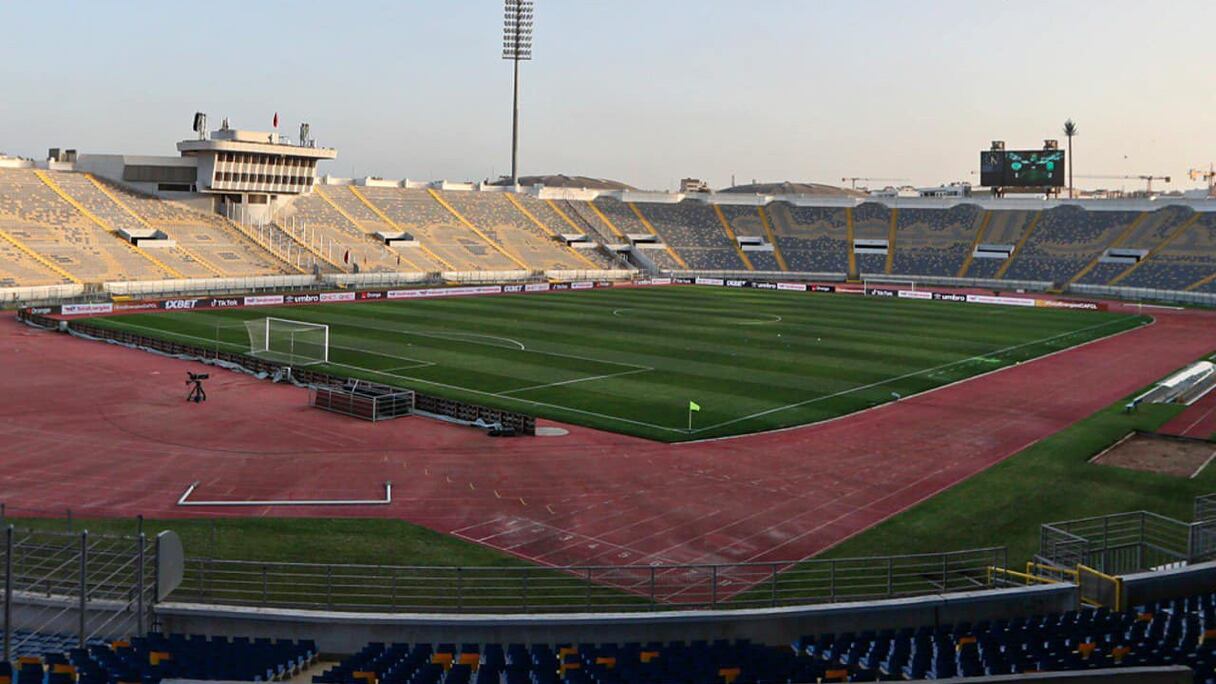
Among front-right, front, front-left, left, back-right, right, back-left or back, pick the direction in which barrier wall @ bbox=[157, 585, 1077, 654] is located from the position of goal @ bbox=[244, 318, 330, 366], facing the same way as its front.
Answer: back-right

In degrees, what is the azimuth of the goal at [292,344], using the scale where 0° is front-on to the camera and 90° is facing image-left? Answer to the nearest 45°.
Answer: approximately 225°

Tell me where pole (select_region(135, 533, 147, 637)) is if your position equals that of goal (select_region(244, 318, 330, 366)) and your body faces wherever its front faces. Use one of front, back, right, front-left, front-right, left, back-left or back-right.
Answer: back-right

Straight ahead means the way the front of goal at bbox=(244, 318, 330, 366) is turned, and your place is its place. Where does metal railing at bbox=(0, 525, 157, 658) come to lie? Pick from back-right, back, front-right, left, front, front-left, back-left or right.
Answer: back-right

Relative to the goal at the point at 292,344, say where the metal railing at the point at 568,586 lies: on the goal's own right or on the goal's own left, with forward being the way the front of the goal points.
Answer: on the goal's own right
